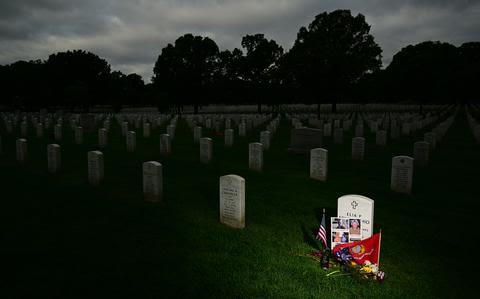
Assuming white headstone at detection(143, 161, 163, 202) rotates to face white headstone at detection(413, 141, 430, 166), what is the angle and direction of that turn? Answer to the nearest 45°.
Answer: approximately 90° to its left

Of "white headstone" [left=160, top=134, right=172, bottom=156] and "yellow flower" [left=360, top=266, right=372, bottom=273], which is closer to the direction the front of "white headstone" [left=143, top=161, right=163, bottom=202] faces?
the yellow flower

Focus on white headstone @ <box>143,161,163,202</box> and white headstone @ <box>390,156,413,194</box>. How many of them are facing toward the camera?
2

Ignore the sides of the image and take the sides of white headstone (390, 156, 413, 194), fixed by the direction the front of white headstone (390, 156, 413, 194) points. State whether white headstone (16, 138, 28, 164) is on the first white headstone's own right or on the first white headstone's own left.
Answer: on the first white headstone's own right

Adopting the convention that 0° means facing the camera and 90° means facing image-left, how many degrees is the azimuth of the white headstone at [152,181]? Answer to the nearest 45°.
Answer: approximately 0°

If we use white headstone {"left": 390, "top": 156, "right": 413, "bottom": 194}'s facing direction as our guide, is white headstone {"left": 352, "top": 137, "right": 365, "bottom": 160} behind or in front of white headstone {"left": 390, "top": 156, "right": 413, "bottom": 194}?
behind

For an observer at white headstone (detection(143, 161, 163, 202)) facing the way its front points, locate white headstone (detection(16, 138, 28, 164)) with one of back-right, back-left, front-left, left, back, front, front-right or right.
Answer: back-right

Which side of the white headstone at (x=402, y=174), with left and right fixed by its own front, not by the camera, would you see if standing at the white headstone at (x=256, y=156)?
right

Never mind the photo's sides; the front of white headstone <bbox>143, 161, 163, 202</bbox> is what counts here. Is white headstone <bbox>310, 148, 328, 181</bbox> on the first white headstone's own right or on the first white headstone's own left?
on the first white headstone's own left

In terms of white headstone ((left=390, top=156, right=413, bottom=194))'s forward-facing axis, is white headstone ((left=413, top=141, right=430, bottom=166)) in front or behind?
behind

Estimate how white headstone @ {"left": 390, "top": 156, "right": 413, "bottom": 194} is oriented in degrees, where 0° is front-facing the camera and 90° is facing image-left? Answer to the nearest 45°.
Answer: approximately 0°

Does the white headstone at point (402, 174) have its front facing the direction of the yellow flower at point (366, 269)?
yes

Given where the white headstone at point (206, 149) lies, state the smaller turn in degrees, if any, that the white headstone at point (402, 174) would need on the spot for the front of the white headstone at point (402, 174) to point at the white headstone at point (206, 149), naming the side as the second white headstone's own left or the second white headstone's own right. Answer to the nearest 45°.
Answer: approximately 90° to the second white headstone's own right

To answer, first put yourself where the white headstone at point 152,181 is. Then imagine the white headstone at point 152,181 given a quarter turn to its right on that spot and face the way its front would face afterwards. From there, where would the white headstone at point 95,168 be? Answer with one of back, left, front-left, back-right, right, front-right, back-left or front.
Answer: front-right
